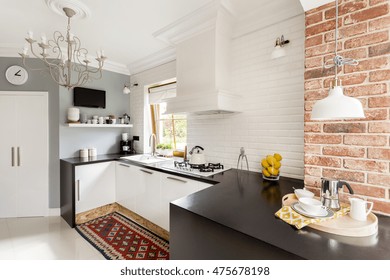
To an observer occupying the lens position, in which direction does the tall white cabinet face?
facing the viewer

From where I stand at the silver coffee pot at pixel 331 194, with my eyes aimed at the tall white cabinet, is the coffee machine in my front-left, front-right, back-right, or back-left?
front-right

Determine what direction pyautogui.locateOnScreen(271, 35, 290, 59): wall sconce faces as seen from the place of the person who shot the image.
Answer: facing the viewer and to the left of the viewer

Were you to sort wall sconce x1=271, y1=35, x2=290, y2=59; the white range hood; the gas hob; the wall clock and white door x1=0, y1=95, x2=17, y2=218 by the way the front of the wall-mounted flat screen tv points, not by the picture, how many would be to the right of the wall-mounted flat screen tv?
2

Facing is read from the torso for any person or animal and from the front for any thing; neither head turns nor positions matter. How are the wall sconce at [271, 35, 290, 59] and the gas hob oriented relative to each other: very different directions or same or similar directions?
same or similar directions

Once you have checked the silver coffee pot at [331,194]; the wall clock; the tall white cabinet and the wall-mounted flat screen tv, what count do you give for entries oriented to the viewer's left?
1

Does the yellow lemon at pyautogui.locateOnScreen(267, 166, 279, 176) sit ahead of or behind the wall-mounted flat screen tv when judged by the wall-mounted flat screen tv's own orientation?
ahead

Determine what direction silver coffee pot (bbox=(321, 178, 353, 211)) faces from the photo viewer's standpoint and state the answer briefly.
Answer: facing to the left of the viewer

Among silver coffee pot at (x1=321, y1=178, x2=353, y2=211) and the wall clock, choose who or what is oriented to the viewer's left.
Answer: the silver coffee pot

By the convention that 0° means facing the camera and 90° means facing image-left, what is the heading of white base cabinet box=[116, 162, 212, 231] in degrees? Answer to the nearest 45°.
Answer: approximately 45°

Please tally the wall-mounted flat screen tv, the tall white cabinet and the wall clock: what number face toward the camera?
3

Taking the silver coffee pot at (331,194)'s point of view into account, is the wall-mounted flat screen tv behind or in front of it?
in front
